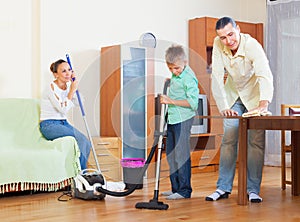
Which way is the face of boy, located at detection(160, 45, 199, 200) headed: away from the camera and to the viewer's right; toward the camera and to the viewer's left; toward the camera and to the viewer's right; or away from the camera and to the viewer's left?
toward the camera and to the viewer's left

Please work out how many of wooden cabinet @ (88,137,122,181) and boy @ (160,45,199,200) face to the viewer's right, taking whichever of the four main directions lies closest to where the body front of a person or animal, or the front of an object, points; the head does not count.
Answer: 0

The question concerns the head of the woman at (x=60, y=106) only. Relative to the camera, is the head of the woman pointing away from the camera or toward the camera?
toward the camera

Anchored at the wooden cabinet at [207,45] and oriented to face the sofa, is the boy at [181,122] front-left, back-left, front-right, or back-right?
front-left

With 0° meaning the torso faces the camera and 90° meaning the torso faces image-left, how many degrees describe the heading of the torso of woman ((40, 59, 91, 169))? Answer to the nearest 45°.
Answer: approximately 315°

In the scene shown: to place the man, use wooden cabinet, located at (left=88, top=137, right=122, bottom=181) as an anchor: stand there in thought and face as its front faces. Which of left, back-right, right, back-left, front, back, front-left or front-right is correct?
front-left

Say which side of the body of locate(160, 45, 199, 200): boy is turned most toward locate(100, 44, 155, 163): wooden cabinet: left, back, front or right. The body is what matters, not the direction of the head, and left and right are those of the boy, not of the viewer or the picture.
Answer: right

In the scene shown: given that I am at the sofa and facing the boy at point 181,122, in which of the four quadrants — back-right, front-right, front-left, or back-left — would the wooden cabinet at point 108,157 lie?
front-left

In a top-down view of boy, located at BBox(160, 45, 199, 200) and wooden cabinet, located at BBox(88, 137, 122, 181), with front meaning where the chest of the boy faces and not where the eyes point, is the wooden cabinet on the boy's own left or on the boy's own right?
on the boy's own right

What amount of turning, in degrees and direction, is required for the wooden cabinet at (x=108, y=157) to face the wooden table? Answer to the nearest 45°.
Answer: approximately 45° to its left

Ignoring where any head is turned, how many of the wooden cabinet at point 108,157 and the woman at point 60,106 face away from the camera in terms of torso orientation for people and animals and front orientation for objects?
0

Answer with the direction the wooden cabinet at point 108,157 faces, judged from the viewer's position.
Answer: facing the viewer
